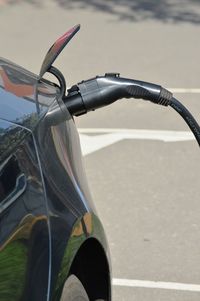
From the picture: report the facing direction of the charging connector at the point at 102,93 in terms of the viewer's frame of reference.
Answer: facing to the left of the viewer
